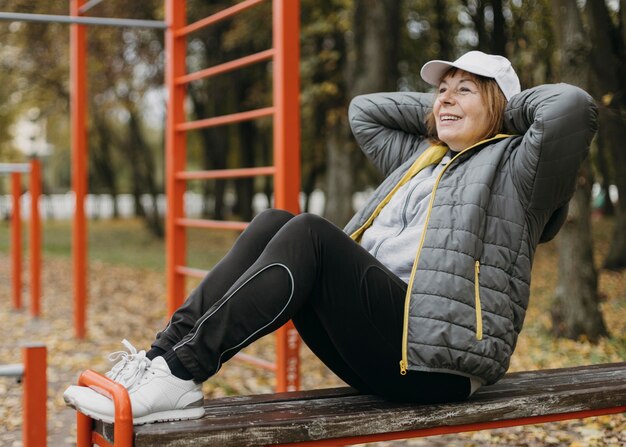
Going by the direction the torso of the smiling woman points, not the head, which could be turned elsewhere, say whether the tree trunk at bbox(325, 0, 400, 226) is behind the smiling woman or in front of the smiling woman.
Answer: behind

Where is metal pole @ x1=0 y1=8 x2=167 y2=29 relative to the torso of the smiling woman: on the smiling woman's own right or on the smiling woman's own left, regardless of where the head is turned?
on the smiling woman's own right

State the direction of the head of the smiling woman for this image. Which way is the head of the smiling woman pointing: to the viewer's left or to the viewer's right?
to the viewer's left

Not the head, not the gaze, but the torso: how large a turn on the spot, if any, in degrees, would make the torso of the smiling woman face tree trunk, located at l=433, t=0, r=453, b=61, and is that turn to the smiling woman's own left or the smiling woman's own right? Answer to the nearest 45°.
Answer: approximately 135° to the smiling woman's own right

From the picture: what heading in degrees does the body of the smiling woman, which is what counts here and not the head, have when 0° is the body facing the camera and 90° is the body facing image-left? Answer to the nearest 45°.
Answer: approximately 45°
